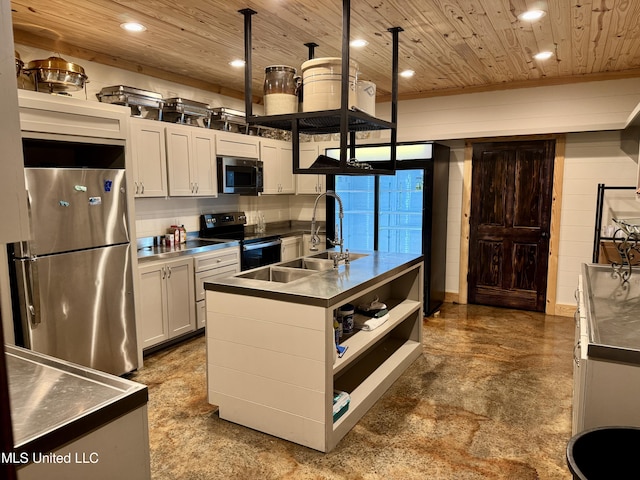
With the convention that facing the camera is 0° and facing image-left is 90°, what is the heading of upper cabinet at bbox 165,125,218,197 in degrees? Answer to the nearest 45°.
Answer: approximately 315°

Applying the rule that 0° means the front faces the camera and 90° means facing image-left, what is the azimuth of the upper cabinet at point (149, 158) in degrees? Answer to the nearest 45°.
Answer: approximately 315°

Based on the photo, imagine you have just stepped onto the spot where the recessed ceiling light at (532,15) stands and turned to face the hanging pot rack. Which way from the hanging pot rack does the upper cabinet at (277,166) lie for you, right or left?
right

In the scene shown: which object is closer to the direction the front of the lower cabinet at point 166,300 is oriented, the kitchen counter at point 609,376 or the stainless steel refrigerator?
the kitchen counter

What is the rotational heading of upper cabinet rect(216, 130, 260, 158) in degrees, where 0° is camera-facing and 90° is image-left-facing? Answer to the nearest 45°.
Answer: approximately 315°

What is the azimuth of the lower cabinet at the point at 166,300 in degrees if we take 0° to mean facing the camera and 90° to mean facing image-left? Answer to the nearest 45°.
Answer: approximately 315°

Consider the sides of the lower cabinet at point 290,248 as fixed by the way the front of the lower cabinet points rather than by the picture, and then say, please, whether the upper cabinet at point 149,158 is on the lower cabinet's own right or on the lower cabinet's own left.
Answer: on the lower cabinet's own right

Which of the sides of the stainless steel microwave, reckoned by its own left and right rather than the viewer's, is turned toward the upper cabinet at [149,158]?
right
